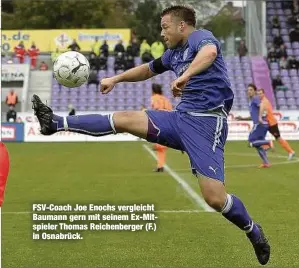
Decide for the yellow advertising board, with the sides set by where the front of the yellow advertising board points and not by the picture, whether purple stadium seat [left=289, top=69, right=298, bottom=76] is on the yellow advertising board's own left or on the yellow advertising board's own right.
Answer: on the yellow advertising board's own left

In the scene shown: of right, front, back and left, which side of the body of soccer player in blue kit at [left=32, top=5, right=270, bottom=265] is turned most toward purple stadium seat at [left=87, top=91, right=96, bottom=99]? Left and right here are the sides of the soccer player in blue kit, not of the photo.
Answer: right

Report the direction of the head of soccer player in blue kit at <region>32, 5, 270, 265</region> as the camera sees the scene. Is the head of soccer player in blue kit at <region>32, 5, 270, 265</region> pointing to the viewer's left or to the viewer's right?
to the viewer's left

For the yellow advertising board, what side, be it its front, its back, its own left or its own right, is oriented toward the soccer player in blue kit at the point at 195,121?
front

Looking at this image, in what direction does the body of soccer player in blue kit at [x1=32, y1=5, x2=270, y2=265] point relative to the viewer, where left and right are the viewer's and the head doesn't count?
facing to the left of the viewer

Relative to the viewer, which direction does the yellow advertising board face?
toward the camera

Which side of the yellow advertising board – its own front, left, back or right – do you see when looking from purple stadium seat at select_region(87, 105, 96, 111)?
front
